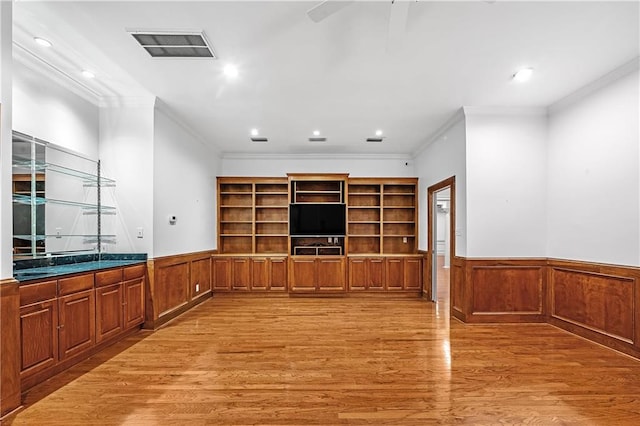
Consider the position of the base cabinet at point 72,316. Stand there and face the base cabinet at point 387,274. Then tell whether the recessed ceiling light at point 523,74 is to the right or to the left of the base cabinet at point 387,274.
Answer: right

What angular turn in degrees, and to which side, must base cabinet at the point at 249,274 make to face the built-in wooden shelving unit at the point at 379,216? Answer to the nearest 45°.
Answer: approximately 90° to its left

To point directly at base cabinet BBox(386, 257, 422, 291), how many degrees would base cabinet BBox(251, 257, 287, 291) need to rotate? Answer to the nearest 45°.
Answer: approximately 90° to its left

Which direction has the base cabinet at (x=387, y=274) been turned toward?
toward the camera

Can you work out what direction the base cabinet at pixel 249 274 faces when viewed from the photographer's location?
facing the viewer

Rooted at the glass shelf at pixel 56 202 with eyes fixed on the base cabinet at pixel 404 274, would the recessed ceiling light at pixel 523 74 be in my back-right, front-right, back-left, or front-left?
front-right

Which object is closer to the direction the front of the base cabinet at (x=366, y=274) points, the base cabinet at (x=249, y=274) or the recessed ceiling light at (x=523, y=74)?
the recessed ceiling light

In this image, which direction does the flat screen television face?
toward the camera

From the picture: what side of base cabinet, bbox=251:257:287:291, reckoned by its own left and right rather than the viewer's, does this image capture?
front

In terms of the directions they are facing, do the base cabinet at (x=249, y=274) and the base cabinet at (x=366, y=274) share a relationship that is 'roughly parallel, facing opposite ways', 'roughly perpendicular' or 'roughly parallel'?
roughly parallel

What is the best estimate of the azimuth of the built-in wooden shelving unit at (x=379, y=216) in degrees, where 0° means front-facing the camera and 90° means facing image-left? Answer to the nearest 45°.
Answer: approximately 0°

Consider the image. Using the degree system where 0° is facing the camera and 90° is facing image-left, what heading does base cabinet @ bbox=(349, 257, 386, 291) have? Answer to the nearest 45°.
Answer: approximately 0°

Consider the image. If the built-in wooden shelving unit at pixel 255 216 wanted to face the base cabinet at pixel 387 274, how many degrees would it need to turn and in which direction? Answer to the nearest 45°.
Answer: approximately 45° to its left

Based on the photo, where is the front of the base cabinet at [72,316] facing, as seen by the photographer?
facing the viewer and to the right of the viewer
